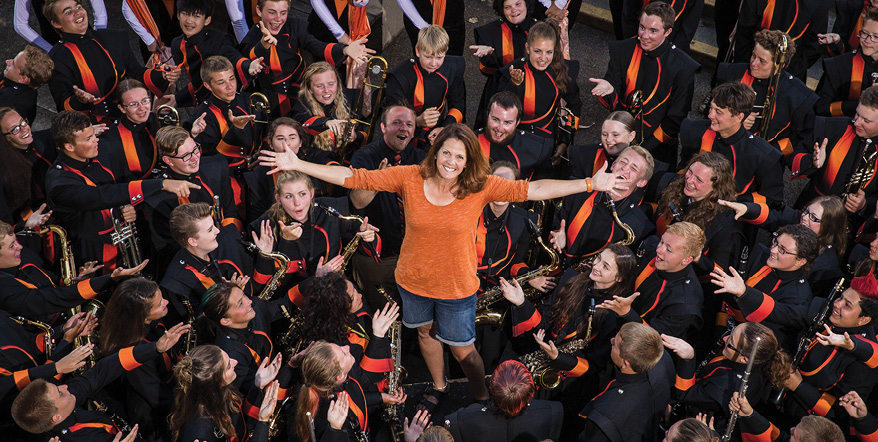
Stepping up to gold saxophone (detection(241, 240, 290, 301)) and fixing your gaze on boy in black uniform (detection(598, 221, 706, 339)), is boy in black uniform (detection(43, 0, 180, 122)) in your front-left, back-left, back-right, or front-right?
back-left

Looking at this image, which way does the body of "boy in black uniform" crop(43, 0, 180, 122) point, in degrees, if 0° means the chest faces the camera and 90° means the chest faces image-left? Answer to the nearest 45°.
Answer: approximately 315°

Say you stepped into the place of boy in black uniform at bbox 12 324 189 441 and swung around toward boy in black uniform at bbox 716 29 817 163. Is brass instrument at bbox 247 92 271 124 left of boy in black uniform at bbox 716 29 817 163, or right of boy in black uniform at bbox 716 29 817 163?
left

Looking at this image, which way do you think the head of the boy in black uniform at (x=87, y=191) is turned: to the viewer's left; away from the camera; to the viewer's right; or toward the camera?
to the viewer's right

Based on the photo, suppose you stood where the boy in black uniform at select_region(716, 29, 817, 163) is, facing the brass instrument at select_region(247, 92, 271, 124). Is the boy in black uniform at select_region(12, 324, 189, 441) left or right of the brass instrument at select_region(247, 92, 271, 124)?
left

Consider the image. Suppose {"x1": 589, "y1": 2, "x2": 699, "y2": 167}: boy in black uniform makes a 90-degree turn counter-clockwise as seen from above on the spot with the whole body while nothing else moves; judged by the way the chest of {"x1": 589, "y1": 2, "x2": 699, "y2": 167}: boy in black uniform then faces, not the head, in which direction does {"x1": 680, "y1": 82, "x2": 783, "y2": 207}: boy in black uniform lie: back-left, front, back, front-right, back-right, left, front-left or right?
front

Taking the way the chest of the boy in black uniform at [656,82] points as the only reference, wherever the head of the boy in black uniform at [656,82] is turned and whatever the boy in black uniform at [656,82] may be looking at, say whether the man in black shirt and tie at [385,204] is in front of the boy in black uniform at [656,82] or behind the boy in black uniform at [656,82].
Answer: in front

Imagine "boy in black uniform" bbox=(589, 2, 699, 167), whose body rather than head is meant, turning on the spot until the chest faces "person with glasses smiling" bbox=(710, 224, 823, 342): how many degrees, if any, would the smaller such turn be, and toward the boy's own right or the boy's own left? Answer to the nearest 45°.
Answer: approximately 90° to the boy's own left

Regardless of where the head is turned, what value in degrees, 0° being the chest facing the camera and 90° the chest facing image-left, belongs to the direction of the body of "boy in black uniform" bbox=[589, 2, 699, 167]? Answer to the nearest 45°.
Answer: approximately 45°

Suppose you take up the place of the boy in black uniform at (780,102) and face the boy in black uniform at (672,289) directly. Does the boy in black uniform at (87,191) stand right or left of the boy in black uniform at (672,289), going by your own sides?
right
